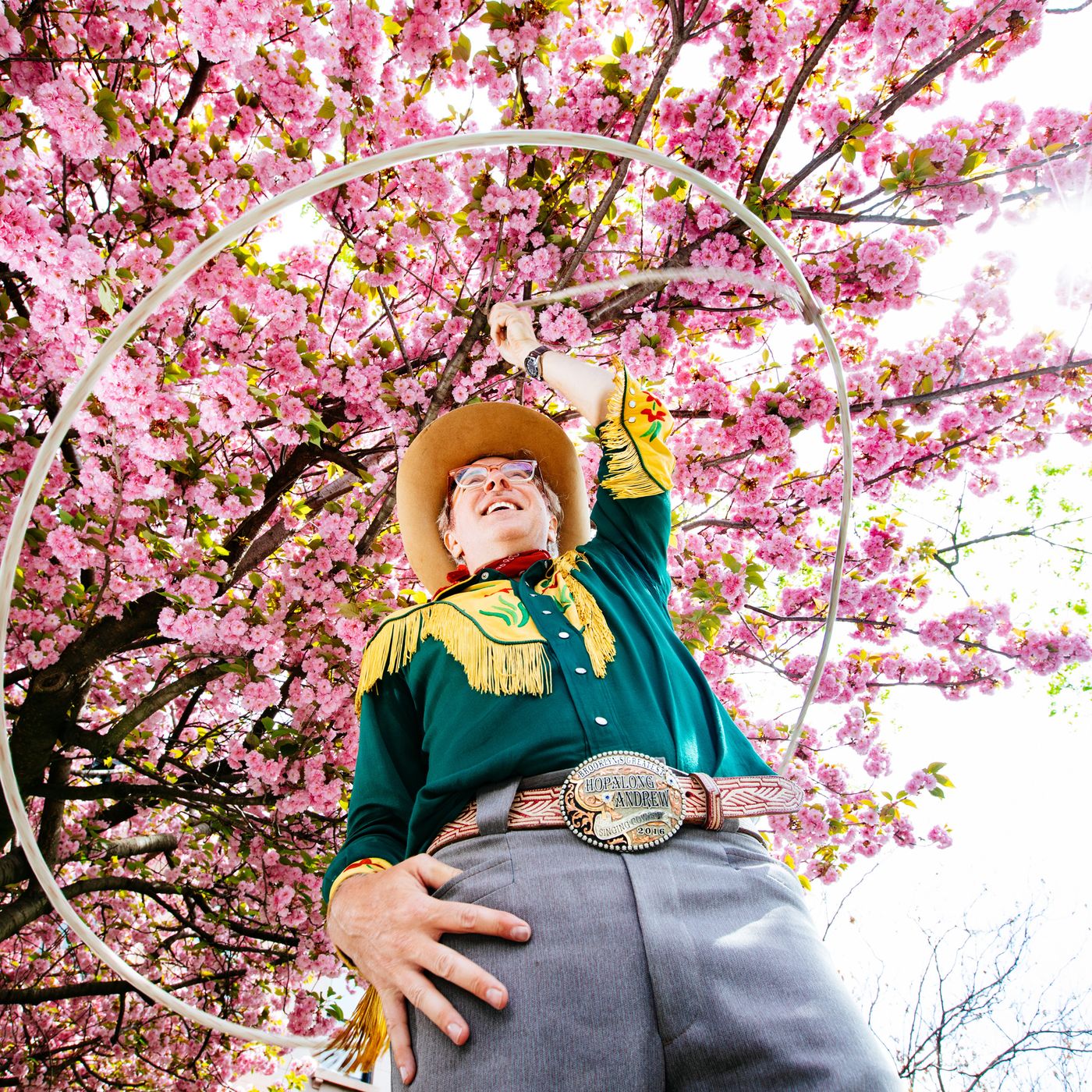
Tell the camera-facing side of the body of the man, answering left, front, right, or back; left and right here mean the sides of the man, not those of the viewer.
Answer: front

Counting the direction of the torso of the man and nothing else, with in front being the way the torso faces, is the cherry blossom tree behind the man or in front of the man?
behind
